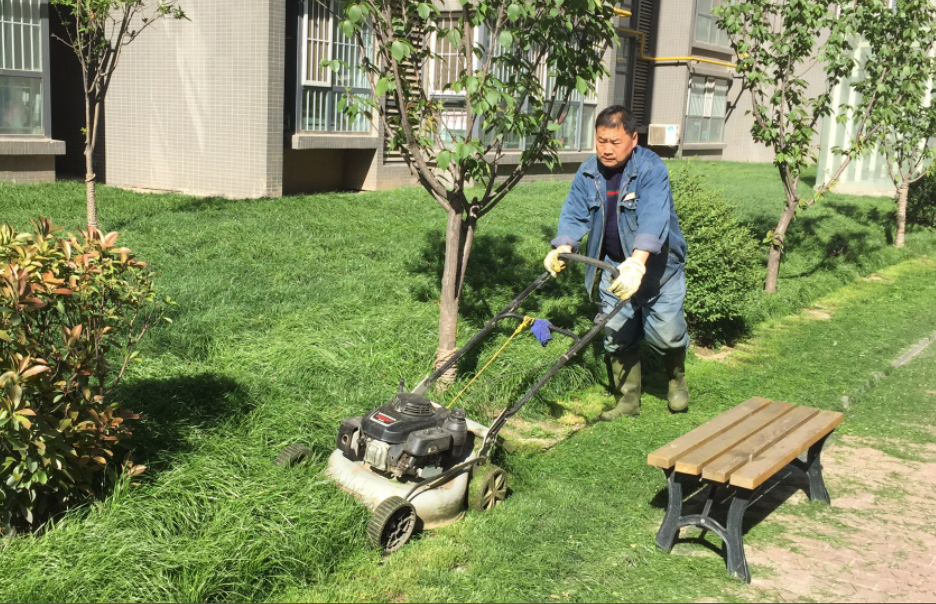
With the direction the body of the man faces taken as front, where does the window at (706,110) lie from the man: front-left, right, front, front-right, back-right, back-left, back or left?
back-right

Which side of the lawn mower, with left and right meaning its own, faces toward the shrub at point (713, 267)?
back

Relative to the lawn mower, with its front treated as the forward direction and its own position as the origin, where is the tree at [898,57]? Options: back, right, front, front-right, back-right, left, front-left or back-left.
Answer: back

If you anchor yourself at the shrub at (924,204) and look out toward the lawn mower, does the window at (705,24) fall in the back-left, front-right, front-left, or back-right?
back-right

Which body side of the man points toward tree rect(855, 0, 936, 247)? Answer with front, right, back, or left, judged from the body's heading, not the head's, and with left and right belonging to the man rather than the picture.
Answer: back

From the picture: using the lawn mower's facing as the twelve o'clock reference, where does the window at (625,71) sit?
The window is roughly at 5 o'clock from the lawn mower.

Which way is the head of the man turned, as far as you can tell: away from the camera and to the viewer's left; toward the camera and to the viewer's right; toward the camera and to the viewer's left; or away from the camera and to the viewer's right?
toward the camera and to the viewer's left

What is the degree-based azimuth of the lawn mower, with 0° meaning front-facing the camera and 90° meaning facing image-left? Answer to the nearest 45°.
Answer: approximately 45°

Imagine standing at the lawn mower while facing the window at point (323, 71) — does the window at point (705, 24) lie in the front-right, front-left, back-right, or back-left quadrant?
front-right

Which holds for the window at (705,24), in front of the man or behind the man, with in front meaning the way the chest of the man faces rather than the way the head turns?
behind

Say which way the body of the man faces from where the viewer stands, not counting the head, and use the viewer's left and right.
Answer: facing the viewer and to the left of the viewer

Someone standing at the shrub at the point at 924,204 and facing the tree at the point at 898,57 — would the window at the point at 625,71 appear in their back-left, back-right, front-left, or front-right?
back-right

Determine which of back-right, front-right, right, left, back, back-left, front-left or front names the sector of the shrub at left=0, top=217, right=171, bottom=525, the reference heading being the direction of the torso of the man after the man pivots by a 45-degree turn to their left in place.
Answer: front-right

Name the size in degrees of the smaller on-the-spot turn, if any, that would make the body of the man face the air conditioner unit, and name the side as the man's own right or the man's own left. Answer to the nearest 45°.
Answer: approximately 135° to the man's own right
